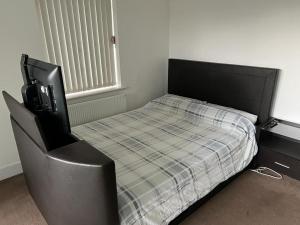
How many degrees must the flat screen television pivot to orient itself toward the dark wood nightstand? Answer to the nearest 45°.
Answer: approximately 45° to its right

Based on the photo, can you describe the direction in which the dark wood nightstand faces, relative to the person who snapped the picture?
facing the viewer and to the left of the viewer

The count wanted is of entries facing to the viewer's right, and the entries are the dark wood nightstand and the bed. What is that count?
0

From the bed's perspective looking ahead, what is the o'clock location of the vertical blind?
The vertical blind is roughly at 3 o'clock from the bed.

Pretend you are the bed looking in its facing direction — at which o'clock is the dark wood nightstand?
The dark wood nightstand is roughly at 7 o'clock from the bed.

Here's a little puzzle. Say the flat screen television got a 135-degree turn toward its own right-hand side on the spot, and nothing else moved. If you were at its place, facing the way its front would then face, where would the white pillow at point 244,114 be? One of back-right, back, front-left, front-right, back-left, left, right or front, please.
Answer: left

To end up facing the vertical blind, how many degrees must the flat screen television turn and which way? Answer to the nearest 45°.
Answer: approximately 45° to its left

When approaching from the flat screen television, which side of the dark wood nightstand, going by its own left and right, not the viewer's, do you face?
front

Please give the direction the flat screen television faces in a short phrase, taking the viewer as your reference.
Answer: facing away from the viewer and to the right of the viewer
